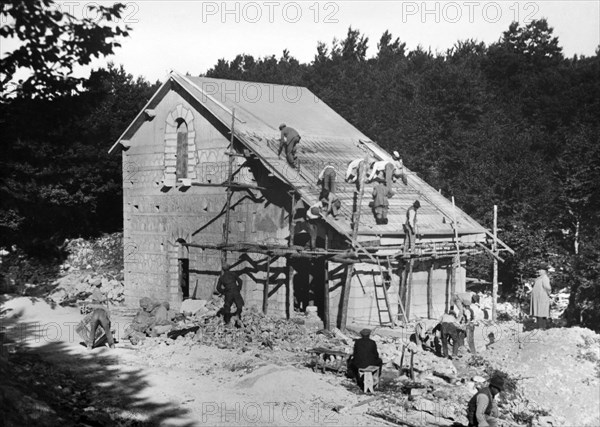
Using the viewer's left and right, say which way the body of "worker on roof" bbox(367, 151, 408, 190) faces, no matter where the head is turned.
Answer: facing to the right of the viewer

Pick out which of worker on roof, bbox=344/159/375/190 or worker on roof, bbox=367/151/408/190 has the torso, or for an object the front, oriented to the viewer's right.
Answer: worker on roof, bbox=367/151/408/190

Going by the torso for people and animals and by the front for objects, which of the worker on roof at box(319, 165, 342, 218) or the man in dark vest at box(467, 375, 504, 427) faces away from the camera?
the worker on roof

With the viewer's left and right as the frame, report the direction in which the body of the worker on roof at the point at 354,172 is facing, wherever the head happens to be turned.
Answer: facing to the left of the viewer

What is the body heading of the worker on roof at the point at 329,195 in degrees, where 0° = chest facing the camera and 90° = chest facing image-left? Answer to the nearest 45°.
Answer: approximately 180°

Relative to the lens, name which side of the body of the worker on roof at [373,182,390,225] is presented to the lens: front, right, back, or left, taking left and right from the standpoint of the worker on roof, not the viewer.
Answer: back

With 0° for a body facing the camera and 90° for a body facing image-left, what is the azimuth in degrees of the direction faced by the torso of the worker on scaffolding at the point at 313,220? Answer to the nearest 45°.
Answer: approximately 225°
